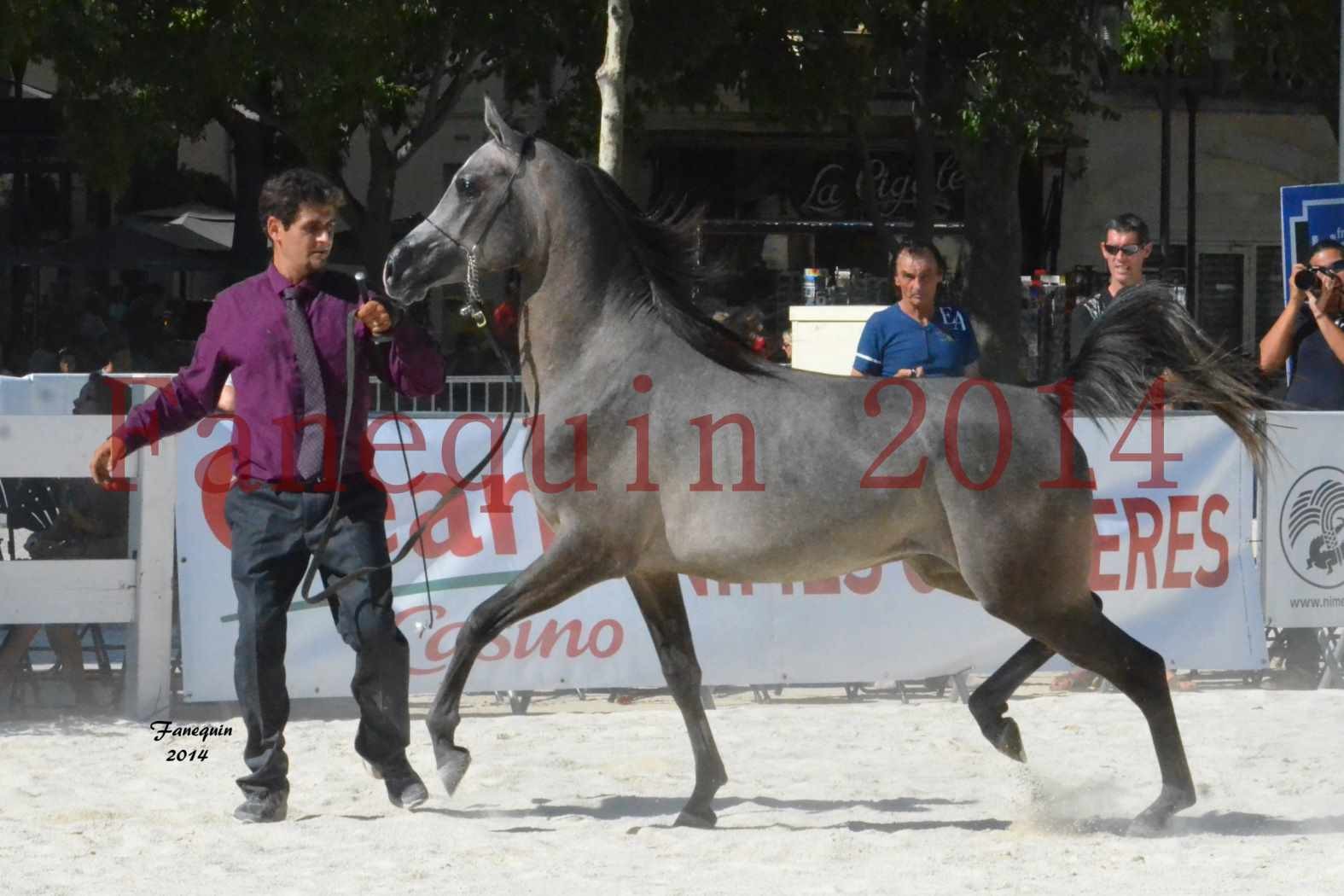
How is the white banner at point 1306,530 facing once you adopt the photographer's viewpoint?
facing the viewer

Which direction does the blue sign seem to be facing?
toward the camera

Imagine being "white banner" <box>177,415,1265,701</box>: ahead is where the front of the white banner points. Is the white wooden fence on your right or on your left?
on your right

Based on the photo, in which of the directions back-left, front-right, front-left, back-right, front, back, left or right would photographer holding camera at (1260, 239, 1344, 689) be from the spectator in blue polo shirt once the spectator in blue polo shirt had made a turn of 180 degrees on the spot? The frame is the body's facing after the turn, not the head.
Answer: front-right

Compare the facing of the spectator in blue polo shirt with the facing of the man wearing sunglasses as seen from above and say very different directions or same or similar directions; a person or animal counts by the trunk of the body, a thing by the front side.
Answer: same or similar directions

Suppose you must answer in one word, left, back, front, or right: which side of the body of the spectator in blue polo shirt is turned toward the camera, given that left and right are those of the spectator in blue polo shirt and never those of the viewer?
front

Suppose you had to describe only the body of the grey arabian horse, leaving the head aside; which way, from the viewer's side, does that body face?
to the viewer's left

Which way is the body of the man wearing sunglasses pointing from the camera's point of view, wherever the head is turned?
toward the camera

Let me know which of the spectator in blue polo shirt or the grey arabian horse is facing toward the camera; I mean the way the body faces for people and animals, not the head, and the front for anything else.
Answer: the spectator in blue polo shirt

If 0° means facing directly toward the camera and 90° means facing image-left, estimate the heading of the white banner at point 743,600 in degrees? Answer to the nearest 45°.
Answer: approximately 0°

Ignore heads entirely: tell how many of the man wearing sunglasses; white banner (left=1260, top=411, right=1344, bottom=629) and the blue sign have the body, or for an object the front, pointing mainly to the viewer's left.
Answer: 0

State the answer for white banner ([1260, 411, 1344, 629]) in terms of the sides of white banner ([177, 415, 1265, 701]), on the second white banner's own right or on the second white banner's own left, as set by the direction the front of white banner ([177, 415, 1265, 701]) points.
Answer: on the second white banner's own left

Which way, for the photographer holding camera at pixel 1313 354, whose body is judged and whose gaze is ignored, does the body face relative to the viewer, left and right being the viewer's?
facing the viewer and to the left of the viewer
